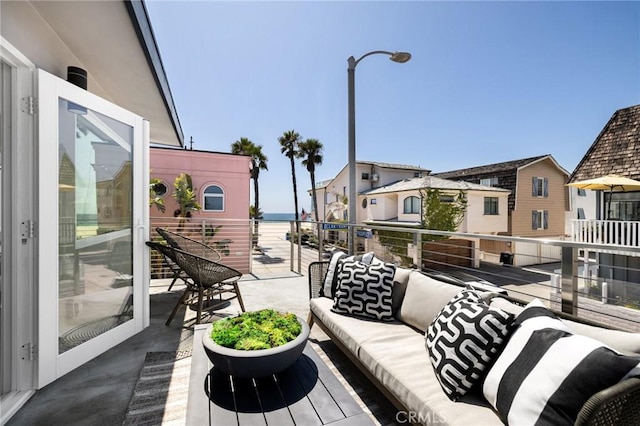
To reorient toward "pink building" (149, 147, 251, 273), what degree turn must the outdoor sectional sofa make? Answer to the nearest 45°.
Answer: approximately 90° to its right

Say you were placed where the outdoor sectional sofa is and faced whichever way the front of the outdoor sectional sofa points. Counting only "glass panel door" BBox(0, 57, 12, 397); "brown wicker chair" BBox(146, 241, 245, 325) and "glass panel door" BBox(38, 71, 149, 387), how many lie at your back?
0

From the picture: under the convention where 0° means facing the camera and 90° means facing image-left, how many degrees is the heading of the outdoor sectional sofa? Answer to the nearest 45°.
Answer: approximately 45°

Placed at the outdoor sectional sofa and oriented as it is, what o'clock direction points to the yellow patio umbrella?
The yellow patio umbrella is roughly at 5 o'clock from the outdoor sectional sofa.

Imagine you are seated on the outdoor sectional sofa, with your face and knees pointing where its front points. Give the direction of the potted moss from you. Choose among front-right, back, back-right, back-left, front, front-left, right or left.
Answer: front

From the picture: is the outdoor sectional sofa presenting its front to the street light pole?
no

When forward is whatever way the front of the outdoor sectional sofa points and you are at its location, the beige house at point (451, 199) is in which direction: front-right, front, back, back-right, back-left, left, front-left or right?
back-right

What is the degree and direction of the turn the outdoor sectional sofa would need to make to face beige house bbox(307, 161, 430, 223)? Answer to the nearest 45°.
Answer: approximately 135° to its right

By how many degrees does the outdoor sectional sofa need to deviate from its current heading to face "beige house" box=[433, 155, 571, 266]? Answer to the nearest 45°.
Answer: approximately 135° to its right

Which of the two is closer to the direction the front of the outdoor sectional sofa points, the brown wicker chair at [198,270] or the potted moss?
the potted moss

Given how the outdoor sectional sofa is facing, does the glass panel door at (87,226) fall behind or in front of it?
in front

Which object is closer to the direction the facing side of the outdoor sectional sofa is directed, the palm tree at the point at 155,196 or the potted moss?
the potted moss

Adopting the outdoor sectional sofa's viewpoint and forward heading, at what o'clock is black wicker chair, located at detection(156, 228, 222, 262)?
The black wicker chair is roughly at 2 o'clock from the outdoor sectional sofa.

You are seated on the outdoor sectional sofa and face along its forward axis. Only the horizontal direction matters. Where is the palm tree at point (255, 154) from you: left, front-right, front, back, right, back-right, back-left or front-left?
right

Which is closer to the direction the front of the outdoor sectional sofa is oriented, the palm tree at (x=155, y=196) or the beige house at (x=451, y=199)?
the palm tree

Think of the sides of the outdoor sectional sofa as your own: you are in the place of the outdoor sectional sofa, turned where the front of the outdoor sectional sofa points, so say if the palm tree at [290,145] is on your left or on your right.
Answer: on your right
